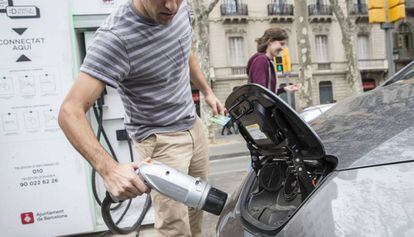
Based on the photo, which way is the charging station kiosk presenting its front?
toward the camera

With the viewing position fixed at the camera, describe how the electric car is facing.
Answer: facing the viewer and to the left of the viewer

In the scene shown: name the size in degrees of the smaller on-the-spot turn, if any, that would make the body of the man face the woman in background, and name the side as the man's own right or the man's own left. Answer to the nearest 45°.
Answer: approximately 90° to the man's own left

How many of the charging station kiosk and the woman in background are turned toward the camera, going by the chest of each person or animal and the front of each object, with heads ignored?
1

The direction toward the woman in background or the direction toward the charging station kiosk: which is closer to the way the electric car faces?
the charging station kiosk

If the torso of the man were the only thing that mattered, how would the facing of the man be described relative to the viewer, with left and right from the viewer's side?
facing the viewer and to the right of the viewer

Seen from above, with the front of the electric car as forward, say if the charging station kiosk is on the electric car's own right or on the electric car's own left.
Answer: on the electric car's own right

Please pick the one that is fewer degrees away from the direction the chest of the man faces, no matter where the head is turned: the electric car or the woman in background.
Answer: the electric car

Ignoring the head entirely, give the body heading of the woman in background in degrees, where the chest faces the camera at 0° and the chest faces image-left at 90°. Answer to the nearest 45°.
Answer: approximately 270°

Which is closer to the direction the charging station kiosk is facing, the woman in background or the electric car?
the electric car

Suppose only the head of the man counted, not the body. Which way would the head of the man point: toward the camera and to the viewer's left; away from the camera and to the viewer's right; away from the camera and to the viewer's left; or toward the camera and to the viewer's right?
toward the camera and to the viewer's right

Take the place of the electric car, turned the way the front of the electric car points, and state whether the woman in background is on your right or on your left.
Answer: on your right
